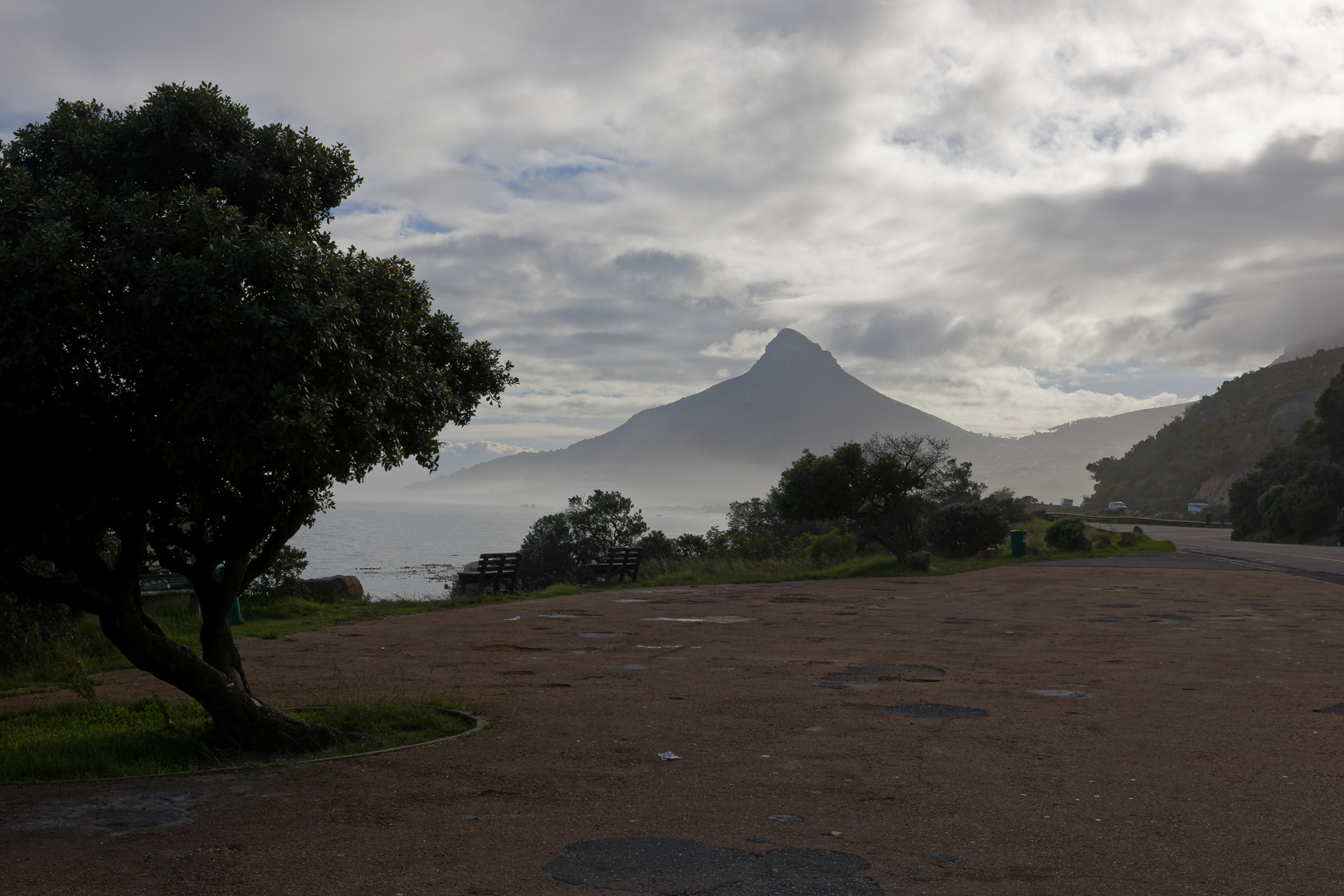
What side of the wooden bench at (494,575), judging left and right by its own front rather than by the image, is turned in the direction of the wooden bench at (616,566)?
right

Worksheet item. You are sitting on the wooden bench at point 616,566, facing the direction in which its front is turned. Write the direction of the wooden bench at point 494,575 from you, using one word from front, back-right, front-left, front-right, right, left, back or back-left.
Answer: left

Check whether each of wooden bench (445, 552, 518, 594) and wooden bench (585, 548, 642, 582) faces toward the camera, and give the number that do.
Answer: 0

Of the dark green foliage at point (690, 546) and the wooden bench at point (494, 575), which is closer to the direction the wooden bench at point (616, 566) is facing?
the dark green foliage

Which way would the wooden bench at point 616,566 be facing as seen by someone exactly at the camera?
facing away from the viewer and to the left of the viewer

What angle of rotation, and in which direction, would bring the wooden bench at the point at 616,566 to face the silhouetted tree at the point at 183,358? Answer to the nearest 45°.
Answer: approximately 135° to its left

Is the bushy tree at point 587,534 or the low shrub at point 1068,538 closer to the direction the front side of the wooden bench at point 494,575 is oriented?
the bushy tree

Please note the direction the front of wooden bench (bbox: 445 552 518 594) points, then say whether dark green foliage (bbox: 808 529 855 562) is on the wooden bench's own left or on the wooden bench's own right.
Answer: on the wooden bench's own right

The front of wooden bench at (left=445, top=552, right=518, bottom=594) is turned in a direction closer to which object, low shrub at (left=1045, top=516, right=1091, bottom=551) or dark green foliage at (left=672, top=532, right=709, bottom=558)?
the dark green foliage

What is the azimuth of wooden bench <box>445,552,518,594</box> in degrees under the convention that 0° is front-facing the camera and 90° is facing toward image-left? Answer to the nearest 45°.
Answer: approximately 135°

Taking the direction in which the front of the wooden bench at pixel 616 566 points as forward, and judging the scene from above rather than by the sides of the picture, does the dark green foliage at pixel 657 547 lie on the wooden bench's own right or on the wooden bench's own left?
on the wooden bench's own right
